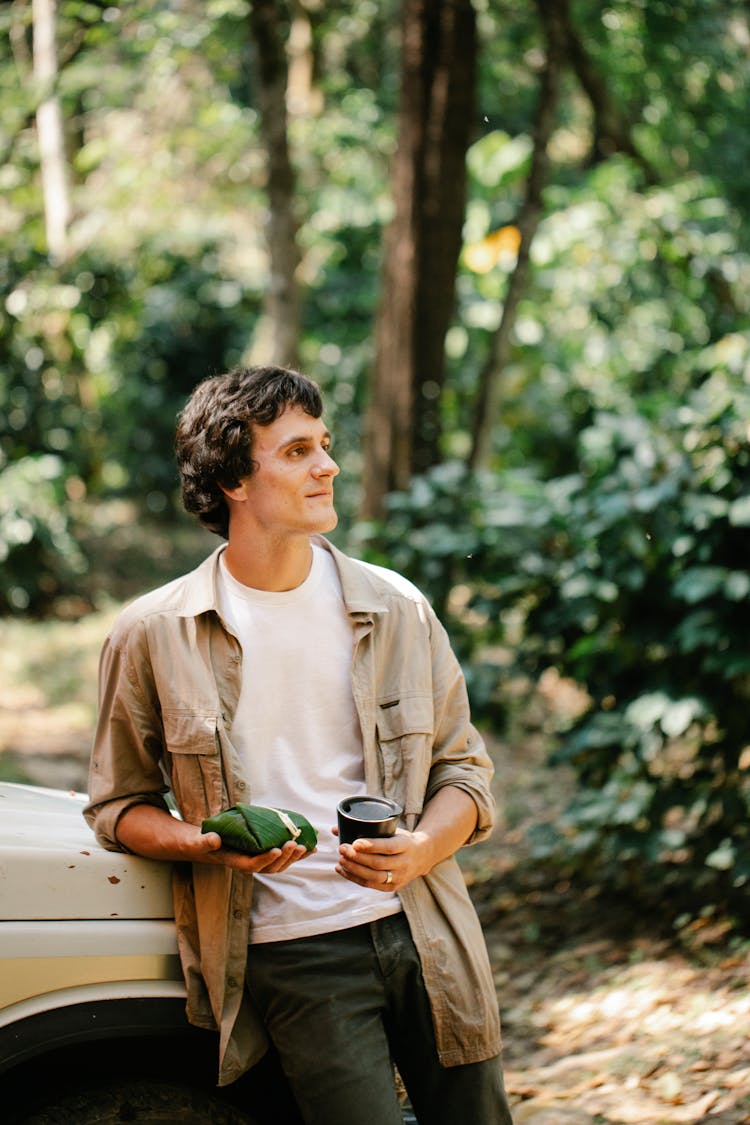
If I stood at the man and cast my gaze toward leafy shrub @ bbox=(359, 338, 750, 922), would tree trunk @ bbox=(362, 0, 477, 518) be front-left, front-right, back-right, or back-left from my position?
front-left

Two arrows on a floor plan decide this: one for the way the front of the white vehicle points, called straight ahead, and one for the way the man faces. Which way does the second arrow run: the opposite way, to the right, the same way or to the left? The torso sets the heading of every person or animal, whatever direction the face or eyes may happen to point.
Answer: to the right

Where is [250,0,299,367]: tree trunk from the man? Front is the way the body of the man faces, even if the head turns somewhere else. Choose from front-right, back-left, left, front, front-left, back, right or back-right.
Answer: back

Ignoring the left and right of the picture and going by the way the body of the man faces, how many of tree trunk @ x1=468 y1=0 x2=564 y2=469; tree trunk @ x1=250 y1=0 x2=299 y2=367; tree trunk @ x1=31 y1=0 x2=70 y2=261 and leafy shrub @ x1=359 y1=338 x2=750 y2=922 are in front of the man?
0

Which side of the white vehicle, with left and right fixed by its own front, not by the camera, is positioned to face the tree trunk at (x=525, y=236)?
left

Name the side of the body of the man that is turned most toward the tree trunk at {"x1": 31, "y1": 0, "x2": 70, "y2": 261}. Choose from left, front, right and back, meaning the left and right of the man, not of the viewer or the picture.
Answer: back

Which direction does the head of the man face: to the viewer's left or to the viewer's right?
to the viewer's right

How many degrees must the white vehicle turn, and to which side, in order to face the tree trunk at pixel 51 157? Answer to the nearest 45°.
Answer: approximately 90° to its left

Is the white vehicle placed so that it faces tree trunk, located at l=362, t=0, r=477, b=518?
no

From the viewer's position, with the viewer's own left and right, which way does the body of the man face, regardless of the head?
facing the viewer

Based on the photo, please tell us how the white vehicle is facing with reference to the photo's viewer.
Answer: facing to the right of the viewer
